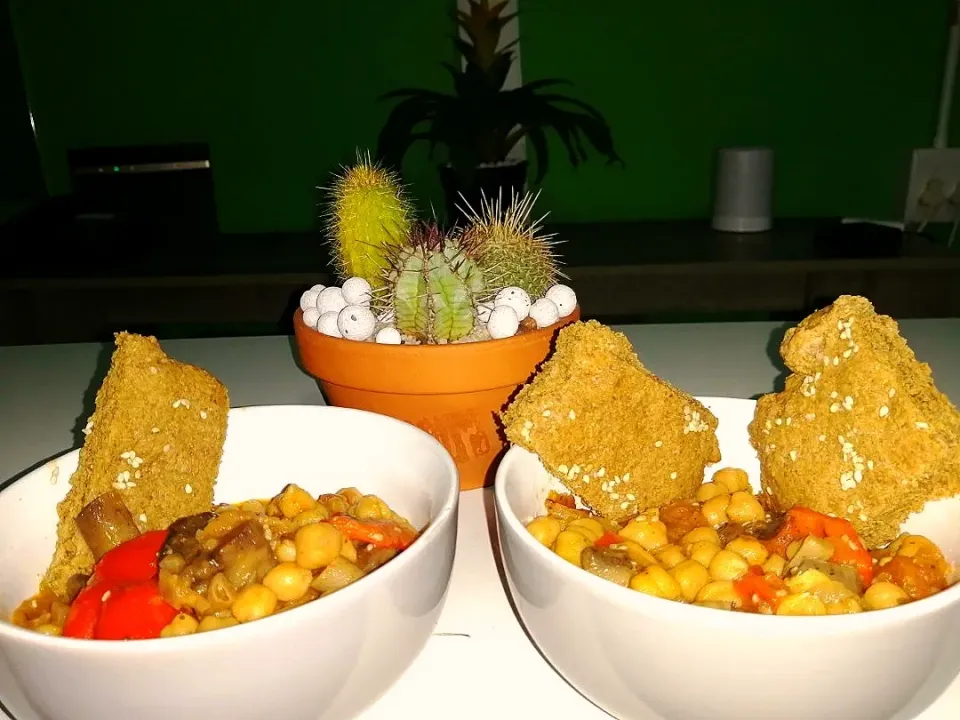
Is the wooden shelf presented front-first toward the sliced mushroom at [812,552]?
yes

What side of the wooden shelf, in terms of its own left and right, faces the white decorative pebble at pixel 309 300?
front

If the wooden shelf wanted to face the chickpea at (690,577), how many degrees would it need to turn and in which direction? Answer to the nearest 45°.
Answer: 0° — it already faces it

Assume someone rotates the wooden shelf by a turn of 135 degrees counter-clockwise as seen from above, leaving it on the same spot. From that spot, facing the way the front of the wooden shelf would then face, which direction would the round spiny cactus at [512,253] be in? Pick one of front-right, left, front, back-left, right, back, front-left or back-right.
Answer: back-right

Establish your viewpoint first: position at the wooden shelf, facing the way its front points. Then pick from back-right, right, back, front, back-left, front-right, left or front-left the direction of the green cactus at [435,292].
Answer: front

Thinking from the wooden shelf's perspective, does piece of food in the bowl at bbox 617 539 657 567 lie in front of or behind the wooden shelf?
in front

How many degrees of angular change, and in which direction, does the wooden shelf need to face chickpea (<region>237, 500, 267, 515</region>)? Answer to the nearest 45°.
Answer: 0° — it already faces it

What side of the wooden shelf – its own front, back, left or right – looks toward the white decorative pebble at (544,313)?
front

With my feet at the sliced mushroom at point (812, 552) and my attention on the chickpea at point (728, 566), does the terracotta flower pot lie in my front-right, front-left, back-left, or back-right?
front-right

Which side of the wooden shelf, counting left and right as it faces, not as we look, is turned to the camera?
front

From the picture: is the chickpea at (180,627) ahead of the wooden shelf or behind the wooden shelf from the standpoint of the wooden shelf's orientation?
ahead

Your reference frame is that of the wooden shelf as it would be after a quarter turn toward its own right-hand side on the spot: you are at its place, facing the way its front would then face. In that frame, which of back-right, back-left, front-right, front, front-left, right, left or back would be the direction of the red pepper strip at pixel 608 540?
left

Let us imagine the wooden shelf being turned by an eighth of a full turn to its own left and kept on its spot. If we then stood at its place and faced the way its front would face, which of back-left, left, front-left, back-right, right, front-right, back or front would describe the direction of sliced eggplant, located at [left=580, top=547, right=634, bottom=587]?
front-right

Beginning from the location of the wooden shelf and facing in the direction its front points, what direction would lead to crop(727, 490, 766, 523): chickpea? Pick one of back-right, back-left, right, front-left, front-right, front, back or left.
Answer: front

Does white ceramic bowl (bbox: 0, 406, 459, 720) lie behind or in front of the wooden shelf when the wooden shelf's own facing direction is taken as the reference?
in front

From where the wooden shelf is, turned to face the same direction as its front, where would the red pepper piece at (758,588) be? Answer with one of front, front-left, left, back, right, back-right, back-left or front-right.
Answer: front

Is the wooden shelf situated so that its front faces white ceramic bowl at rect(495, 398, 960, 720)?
yes
